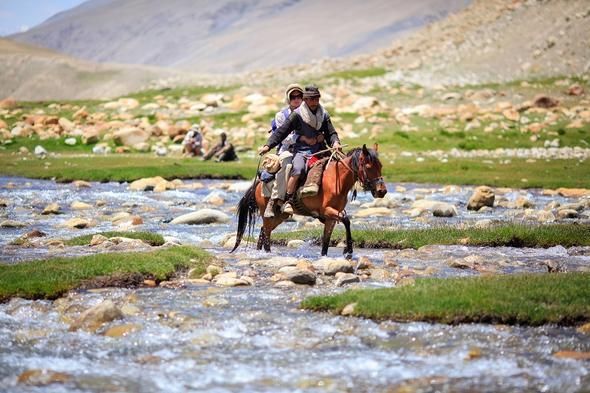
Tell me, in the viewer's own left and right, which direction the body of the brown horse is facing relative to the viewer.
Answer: facing the viewer and to the right of the viewer

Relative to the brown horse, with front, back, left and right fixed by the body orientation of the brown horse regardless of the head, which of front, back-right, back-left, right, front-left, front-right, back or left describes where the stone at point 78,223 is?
back

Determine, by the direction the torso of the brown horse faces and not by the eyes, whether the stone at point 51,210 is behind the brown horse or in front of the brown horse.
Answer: behind

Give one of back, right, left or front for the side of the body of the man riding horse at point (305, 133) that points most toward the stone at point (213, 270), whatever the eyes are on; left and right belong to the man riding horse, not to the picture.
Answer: right

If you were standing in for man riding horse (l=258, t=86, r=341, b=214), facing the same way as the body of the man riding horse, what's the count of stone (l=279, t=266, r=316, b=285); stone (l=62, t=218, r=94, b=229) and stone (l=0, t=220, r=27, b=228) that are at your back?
2

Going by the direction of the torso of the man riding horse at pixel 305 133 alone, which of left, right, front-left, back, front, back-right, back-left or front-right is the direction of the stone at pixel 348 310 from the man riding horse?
front-right

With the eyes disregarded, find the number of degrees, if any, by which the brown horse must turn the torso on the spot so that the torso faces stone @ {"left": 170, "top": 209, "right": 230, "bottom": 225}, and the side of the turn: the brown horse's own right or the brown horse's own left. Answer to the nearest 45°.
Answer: approximately 180°

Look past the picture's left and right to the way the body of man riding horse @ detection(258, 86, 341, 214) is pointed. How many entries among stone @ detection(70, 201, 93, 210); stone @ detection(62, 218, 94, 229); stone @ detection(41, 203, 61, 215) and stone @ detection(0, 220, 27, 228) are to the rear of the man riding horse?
4

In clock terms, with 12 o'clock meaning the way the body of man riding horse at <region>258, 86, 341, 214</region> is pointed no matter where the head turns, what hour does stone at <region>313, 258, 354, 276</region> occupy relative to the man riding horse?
The stone is roughly at 1 o'clock from the man riding horse.

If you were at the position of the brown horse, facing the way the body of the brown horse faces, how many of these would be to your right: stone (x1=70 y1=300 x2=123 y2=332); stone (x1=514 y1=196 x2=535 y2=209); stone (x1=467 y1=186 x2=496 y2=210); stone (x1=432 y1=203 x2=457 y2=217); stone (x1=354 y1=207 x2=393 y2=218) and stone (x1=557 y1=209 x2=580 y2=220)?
1

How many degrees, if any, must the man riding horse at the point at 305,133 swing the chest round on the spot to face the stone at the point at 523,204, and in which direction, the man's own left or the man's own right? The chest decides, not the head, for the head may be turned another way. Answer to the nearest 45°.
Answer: approximately 90° to the man's own left

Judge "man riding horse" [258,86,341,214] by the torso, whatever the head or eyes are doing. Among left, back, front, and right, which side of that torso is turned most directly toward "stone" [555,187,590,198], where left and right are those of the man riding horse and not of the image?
left
